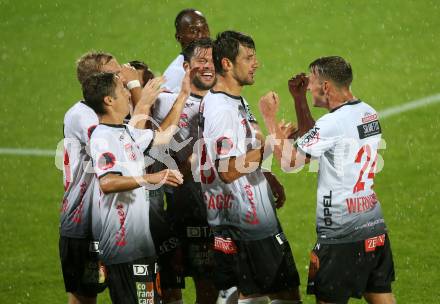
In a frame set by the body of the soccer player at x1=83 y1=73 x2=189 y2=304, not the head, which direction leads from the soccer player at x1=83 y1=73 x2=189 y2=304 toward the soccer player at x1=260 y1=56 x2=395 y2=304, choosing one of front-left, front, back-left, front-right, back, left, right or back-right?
front-left

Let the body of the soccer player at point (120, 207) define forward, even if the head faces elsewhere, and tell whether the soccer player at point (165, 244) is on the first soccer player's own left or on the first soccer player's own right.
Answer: on the first soccer player's own left

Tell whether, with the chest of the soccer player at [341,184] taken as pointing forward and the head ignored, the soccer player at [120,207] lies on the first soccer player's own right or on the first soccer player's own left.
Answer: on the first soccer player's own left

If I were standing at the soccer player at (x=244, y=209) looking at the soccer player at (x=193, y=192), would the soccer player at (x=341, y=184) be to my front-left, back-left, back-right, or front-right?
back-right

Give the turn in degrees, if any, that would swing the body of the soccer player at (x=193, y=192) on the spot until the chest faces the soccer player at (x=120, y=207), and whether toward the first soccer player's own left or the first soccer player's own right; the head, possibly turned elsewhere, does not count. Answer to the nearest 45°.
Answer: approximately 90° to the first soccer player's own right

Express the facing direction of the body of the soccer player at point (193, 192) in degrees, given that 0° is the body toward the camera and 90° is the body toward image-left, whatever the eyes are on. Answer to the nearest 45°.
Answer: approximately 315°

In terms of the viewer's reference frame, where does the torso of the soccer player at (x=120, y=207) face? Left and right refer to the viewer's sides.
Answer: facing the viewer and to the right of the viewer

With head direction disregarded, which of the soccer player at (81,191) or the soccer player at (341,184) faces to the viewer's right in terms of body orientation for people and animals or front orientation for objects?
the soccer player at (81,191)

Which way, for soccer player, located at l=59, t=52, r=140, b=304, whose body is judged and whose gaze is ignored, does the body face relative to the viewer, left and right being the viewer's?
facing to the right of the viewer

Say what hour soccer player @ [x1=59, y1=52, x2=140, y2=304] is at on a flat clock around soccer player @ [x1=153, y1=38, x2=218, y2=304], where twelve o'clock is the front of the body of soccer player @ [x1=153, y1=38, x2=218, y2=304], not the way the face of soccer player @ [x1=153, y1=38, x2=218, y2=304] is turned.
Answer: soccer player @ [x1=59, y1=52, x2=140, y2=304] is roughly at 4 o'clock from soccer player @ [x1=153, y1=38, x2=218, y2=304].
